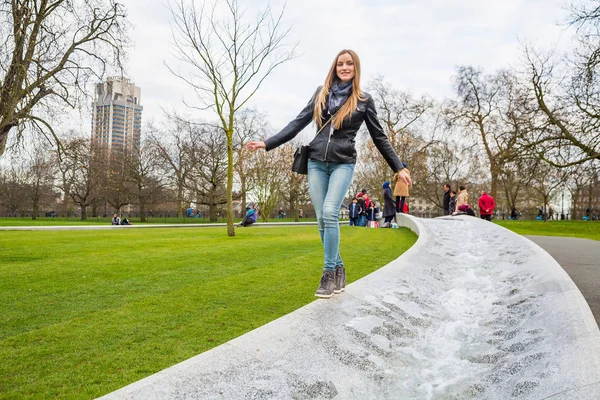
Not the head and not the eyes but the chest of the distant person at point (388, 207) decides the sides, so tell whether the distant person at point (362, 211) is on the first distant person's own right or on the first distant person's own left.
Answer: on the first distant person's own left

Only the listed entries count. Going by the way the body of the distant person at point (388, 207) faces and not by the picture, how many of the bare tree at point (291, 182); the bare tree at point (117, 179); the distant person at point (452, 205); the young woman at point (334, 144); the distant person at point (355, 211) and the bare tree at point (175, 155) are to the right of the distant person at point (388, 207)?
1

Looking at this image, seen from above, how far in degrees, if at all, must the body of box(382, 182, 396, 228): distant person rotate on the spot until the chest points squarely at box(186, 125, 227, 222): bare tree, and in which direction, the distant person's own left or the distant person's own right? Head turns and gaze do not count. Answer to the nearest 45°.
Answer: approximately 135° to the distant person's own left

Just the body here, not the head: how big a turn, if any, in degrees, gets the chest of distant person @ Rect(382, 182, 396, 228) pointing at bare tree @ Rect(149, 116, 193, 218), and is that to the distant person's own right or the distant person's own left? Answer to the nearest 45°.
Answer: approximately 135° to the distant person's own left
